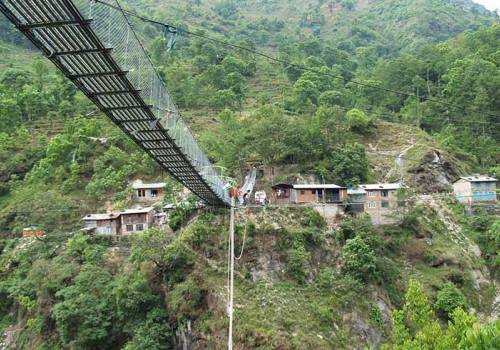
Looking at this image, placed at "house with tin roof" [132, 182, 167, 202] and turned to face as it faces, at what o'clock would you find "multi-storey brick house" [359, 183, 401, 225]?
The multi-storey brick house is roughly at 10 o'clock from the house with tin roof.

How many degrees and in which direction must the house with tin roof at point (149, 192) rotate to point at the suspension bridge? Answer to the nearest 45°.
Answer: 0° — it already faces it

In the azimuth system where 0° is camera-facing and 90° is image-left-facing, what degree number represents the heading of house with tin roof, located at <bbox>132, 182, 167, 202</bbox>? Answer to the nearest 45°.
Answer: approximately 0°

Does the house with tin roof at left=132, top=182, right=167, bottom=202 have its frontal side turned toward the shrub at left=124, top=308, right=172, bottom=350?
yes

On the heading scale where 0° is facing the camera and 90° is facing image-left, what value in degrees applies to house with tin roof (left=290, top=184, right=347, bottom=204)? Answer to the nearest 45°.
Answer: approximately 0°

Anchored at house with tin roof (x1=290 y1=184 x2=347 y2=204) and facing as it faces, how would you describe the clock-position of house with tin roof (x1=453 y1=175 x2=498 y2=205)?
house with tin roof (x1=453 y1=175 x2=498 y2=205) is roughly at 8 o'clock from house with tin roof (x1=290 y1=184 x2=347 y2=204).

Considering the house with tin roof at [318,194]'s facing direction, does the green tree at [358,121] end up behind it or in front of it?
behind

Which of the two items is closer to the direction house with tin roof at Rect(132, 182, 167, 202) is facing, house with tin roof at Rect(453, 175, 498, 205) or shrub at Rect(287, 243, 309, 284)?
the shrub

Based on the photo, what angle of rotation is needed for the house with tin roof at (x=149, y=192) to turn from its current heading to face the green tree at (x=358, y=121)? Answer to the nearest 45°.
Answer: approximately 90° to its left

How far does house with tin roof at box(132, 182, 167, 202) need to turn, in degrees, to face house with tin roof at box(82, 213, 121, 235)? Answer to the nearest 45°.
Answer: approximately 45° to its right

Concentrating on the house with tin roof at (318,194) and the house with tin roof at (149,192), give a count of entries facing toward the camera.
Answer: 2
